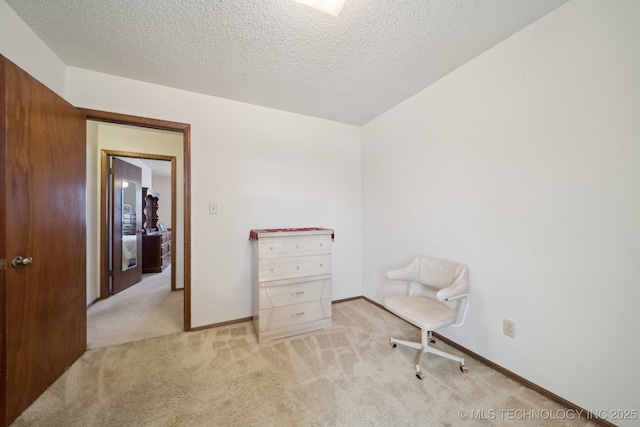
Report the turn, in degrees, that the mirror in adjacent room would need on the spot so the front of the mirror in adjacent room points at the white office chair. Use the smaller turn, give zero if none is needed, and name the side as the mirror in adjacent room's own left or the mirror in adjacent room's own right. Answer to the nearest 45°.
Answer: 0° — it already faces it

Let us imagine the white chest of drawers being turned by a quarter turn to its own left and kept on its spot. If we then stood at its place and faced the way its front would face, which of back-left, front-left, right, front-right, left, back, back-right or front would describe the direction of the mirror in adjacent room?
left

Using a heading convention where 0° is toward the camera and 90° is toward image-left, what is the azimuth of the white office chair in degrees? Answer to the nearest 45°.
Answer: approximately 45°

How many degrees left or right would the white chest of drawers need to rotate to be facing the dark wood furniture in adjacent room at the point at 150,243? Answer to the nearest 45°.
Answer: approximately 180°

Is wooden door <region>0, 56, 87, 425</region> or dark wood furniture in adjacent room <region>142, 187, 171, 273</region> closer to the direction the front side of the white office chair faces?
the wooden door

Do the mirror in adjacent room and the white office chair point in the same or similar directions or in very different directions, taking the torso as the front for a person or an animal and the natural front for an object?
very different directions

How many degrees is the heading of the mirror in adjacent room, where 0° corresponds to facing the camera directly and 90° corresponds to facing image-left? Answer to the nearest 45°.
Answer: approximately 315°
